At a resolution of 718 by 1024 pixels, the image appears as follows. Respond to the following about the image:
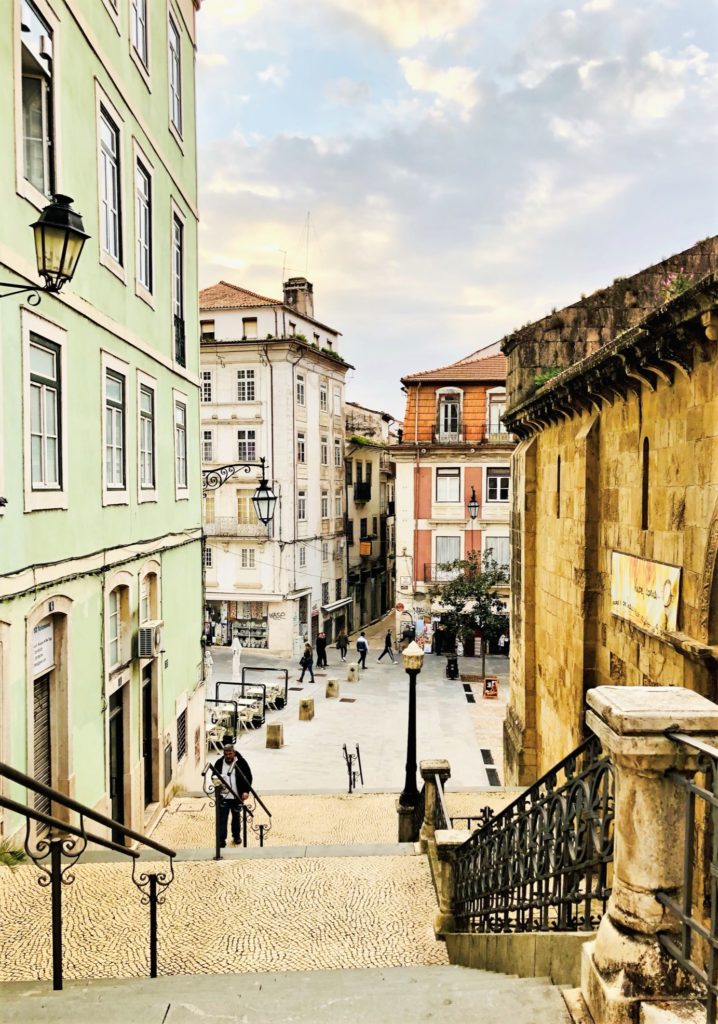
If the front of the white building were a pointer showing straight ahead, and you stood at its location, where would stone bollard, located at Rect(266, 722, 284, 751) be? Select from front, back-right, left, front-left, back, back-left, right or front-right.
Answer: front

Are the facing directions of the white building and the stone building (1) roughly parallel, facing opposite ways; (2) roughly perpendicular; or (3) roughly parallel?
roughly perpendicular

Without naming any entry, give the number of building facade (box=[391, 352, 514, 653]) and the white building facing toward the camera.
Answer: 2

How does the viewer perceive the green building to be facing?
facing the viewer and to the right of the viewer

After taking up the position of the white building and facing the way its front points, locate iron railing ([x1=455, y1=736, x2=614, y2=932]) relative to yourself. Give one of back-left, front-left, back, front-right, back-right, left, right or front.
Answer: front

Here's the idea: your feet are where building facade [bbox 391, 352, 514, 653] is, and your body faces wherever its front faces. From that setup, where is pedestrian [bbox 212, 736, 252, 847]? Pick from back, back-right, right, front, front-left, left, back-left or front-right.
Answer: front

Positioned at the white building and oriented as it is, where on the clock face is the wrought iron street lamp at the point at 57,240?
The wrought iron street lamp is roughly at 12 o'clock from the white building.

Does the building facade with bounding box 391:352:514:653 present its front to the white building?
no

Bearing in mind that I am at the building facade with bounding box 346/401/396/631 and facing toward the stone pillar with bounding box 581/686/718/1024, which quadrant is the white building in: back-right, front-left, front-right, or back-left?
front-right

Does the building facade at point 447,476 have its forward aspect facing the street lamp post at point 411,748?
yes

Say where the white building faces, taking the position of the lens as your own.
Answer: facing the viewer

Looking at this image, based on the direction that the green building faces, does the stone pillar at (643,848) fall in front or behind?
in front

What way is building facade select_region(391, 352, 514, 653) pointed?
toward the camera

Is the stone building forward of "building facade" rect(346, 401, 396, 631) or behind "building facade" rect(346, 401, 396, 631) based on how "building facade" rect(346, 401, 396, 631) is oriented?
forward

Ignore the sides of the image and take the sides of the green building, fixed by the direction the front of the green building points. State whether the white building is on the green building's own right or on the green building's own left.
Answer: on the green building's own left

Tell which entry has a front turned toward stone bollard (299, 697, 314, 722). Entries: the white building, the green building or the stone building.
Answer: the white building

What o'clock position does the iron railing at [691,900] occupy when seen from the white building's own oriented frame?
The iron railing is roughly at 12 o'clock from the white building.

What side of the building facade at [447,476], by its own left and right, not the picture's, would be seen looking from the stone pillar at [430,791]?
front
